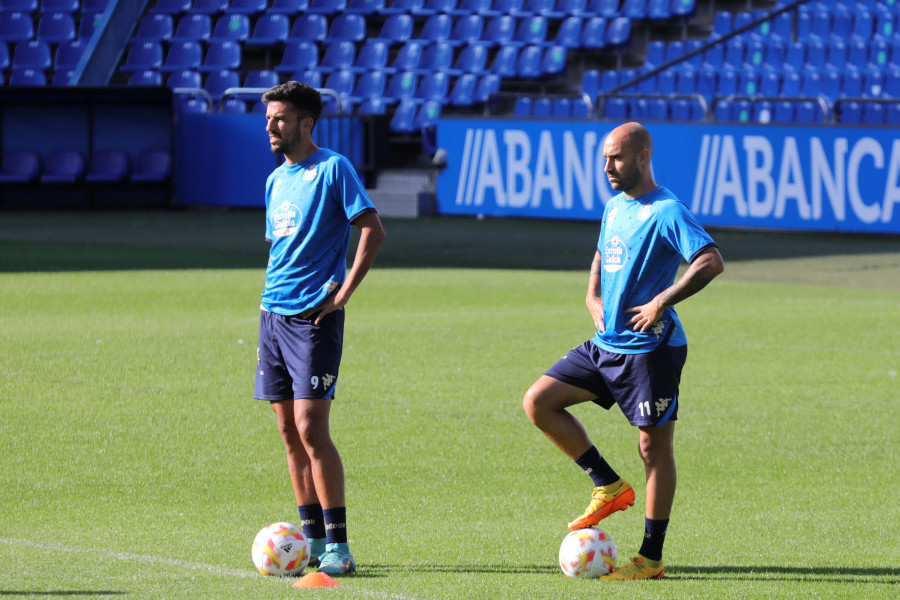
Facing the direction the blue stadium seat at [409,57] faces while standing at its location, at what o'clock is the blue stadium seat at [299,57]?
the blue stadium seat at [299,57] is roughly at 2 o'clock from the blue stadium seat at [409,57].

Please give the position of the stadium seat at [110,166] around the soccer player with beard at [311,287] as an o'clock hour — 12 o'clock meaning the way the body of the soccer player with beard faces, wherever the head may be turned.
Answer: The stadium seat is roughly at 4 o'clock from the soccer player with beard.

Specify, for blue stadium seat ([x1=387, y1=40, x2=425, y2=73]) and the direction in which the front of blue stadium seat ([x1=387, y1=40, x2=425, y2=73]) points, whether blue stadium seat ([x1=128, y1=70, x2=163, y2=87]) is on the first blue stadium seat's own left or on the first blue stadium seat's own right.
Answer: on the first blue stadium seat's own right

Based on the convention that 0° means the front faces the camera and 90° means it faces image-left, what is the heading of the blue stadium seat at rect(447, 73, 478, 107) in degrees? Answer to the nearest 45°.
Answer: approximately 45°

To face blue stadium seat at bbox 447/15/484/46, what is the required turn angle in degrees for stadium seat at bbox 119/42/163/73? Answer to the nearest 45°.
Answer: approximately 90° to its left

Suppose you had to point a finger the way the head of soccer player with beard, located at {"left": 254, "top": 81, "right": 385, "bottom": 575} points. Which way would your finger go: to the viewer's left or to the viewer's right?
to the viewer's left

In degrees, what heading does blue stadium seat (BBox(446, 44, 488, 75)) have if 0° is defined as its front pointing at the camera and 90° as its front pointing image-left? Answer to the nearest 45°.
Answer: approximately 45°

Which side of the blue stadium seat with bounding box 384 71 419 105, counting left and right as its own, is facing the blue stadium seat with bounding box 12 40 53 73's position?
right

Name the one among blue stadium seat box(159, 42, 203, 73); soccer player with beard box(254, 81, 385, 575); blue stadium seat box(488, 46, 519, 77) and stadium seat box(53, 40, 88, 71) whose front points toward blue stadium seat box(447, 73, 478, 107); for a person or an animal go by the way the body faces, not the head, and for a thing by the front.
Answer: blue stadium seat box(488, 46, 519, 77)

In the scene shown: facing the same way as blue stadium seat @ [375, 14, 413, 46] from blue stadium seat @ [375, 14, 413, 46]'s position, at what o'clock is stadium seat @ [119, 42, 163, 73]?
The stadium seat is roughly at 2 o'clock from the blue stadium seat.

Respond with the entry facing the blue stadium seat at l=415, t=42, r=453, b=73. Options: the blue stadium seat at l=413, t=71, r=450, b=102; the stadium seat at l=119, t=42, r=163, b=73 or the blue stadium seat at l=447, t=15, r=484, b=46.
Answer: the blue stadium seat at l=447, t=15, r=484, b=46

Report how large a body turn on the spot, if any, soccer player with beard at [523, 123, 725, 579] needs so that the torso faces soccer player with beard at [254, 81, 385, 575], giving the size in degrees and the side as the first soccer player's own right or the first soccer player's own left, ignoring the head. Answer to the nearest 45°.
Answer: approximately 45° to the first soccer player's own right
